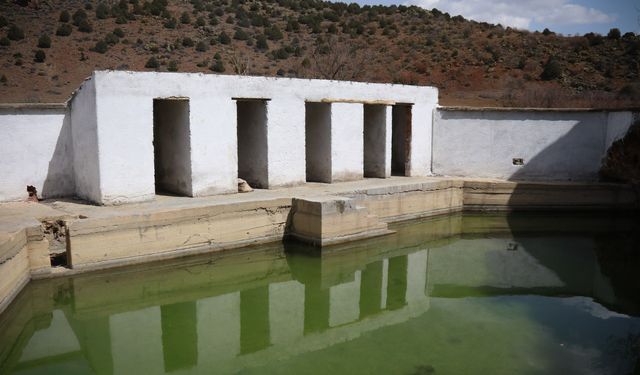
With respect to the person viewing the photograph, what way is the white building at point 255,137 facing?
facing the viewer and to the right of the viewer

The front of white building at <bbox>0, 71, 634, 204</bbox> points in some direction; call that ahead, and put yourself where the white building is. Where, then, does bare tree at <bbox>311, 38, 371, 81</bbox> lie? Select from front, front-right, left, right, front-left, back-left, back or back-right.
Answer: back-left
